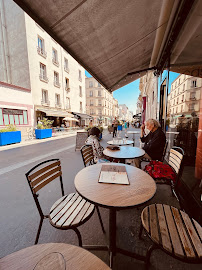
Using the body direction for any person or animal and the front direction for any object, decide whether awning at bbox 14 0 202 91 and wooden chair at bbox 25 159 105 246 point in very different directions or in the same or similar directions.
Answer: very different directions

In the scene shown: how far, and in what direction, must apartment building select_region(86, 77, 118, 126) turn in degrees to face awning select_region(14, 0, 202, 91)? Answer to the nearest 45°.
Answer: approximately 45° to its right

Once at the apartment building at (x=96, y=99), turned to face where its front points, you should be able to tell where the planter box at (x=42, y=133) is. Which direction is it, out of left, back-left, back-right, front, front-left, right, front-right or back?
front-right

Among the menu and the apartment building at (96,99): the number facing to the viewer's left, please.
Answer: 0

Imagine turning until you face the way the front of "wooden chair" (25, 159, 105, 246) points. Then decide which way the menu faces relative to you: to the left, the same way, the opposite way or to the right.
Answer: to the right

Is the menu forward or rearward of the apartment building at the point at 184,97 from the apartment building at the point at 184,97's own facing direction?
forward

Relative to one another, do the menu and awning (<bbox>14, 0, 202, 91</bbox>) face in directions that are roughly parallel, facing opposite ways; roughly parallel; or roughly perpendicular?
roughly perpendicular

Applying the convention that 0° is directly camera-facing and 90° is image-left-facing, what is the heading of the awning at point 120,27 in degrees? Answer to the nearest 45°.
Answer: approximately 90°

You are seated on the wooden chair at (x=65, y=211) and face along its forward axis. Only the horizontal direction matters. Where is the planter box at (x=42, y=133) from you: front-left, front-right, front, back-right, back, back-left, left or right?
back-left

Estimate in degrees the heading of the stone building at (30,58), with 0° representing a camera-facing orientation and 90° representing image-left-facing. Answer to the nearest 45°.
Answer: approximately 315°

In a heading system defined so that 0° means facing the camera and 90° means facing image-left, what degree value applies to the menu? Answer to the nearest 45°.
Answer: approximately 0°

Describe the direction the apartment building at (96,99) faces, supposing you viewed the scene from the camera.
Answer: facing the viewer and to the right of the viewer

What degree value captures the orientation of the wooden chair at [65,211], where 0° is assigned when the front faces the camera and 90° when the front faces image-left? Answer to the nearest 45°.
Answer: approximately 315°
